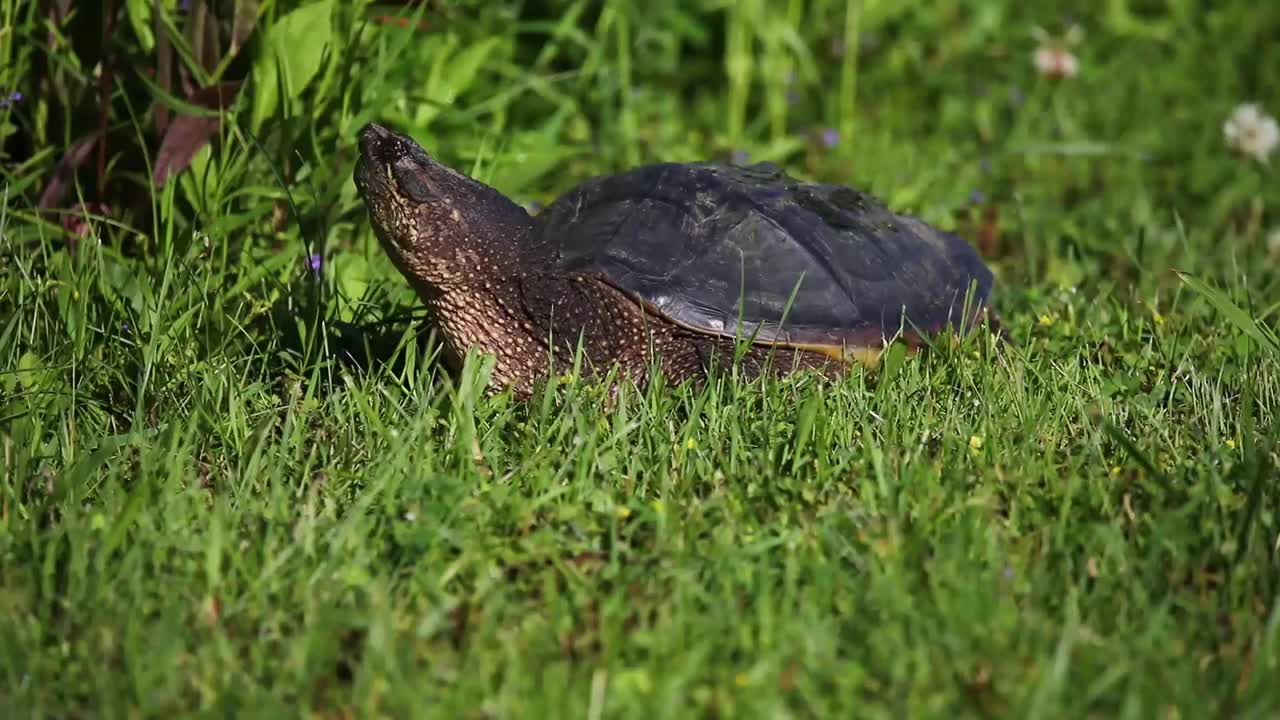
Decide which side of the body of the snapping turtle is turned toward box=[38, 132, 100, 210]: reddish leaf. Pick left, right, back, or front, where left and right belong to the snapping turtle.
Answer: front

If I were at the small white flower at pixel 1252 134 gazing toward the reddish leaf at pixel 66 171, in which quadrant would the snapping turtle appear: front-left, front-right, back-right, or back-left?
front-left

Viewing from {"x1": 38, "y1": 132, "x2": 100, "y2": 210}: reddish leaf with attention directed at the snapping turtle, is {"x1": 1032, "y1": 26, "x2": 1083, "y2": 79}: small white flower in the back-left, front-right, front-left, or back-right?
front-left

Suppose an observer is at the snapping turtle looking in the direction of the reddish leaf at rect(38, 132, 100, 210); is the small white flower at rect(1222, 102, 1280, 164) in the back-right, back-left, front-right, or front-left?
back-right

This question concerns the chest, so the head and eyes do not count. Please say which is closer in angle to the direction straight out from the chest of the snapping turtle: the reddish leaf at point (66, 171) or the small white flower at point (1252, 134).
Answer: the reddish leaf

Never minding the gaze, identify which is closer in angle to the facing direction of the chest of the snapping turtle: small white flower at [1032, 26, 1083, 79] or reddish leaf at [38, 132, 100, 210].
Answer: the reddish leaf

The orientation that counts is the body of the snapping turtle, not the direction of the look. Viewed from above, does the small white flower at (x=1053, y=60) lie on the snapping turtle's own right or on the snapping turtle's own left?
on the snapping turtle's own right

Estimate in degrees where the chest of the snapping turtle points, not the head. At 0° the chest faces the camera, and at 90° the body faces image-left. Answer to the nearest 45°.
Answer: approximately 90°

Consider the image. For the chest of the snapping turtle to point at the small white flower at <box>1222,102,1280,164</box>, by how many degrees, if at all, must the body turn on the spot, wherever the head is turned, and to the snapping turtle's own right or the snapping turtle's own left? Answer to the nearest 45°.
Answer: approximately 135° to the snapping turtle's own right
